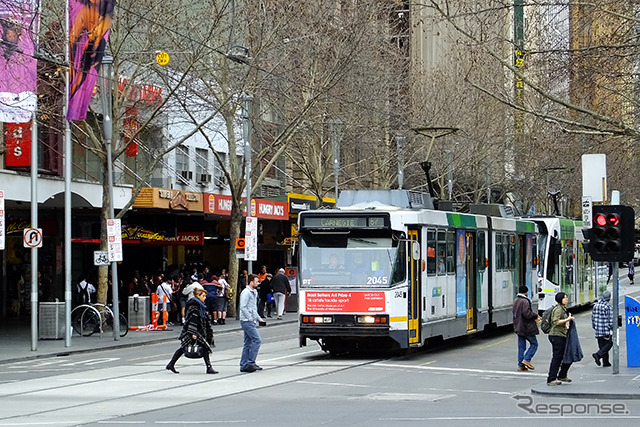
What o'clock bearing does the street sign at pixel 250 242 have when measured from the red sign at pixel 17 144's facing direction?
The street sign is roughly at 8 o'clock from the red sign.

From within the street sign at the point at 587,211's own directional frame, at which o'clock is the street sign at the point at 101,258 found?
the street sign at the point at 101,258 is roughly at 4 o'clock from the street sign at the point at 587,211.

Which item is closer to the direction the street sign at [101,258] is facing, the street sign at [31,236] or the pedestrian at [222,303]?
the street sign

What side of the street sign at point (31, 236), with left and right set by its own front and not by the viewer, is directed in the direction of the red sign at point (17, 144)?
back

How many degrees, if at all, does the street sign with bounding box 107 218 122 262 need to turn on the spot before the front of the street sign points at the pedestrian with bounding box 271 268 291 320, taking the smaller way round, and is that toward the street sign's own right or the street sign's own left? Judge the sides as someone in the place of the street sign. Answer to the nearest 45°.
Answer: approximately 135° to the street sign's own left
